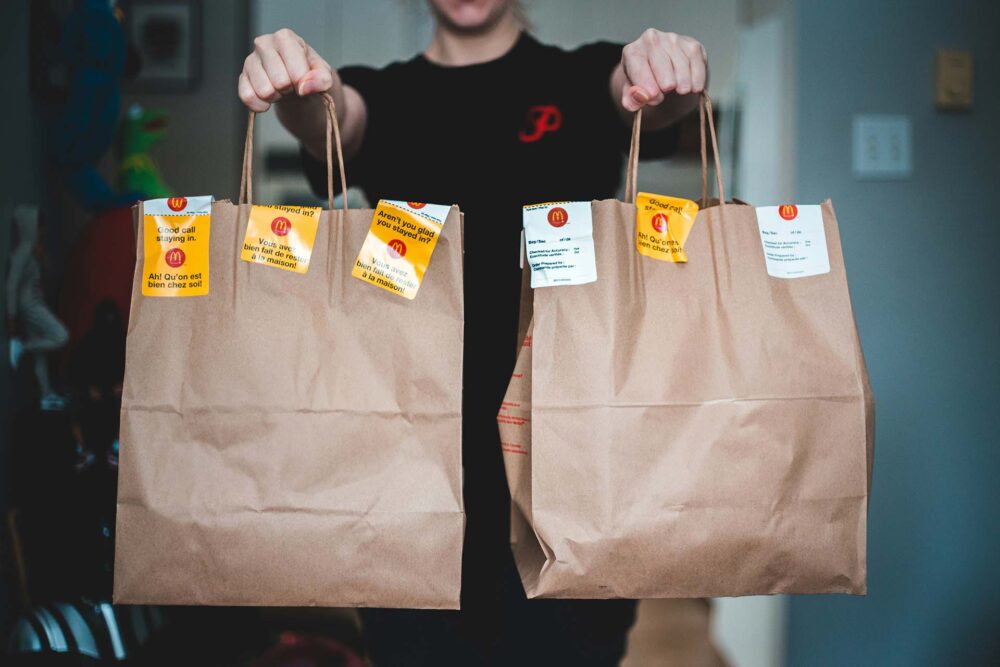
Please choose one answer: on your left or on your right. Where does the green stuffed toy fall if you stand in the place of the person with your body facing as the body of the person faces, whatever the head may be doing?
on your right

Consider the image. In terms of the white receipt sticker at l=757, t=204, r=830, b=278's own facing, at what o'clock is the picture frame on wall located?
The picture frame on wall is roughly at 4 o'clock from the white receipt sticker.

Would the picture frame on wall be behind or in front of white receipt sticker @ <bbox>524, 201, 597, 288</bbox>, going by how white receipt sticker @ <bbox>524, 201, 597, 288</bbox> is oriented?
behind

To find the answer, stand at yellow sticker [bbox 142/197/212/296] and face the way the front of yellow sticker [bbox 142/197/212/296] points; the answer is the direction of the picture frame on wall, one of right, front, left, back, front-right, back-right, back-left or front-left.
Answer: back

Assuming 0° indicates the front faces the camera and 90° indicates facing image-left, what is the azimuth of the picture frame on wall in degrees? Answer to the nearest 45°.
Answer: approximately 0°

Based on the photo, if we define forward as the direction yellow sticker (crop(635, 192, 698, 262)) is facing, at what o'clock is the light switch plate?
The light switch plate is roughly at 7 o'clock from the yellow sticker.

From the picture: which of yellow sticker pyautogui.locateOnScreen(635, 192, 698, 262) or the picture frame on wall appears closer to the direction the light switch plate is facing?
the yellow sticker

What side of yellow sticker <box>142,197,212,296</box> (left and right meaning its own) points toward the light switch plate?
left
